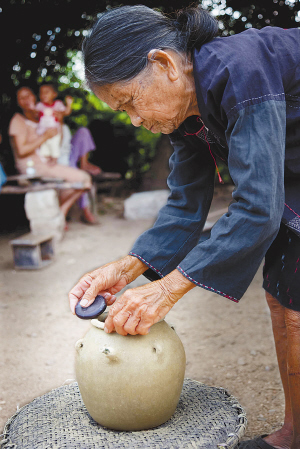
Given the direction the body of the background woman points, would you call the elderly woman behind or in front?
in front

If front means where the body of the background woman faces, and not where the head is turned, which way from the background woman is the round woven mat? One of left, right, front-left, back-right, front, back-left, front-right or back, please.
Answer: front-right

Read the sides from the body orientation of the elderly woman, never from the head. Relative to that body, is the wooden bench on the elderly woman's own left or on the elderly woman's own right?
on the elderly woman's own right

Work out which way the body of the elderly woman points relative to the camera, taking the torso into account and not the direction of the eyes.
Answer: to the viewer's left

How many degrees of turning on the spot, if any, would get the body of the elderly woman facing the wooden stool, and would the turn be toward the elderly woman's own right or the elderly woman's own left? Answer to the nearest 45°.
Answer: approximately 45° to the elderly woman's own right

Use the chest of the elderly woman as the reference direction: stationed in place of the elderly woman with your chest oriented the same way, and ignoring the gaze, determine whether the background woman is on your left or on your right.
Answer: on your right

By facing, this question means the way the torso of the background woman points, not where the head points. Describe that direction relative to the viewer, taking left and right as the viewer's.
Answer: facing the viewer and to the right of the viewer

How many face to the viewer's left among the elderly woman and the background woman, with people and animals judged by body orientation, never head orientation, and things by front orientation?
1

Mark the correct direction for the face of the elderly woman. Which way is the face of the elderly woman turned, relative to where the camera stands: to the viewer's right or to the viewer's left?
to the viewer's left
